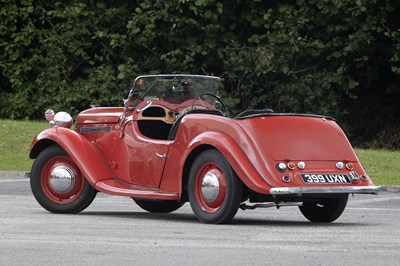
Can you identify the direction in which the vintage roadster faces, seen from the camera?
facing away from the viewer and to the left of the viewer
